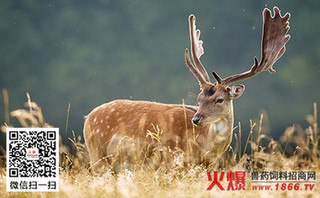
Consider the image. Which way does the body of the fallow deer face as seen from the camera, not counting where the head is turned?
to the viewer's right
